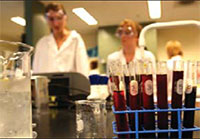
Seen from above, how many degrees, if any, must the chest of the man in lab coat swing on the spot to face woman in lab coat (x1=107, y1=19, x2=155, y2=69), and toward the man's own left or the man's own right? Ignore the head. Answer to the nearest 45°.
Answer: approximately 45° to the man's own left

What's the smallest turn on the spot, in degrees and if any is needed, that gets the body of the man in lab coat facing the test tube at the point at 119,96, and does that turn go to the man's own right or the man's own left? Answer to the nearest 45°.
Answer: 0° — they already face it

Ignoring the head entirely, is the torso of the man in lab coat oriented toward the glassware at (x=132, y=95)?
yes

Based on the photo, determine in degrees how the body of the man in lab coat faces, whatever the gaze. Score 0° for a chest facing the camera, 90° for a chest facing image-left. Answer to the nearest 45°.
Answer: approximately 0°

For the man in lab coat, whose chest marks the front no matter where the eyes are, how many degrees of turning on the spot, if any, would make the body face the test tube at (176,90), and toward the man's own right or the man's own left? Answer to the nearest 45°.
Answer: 0° — they already face it

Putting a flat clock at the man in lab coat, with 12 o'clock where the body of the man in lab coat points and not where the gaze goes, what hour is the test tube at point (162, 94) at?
The test tube is roughly at 12 o'clock from the man in lab coat.

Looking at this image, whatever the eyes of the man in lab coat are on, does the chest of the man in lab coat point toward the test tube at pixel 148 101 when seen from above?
yes

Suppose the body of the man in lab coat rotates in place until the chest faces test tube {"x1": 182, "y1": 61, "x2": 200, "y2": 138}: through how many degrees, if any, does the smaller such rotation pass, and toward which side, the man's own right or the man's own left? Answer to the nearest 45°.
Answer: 0° — they already face it
